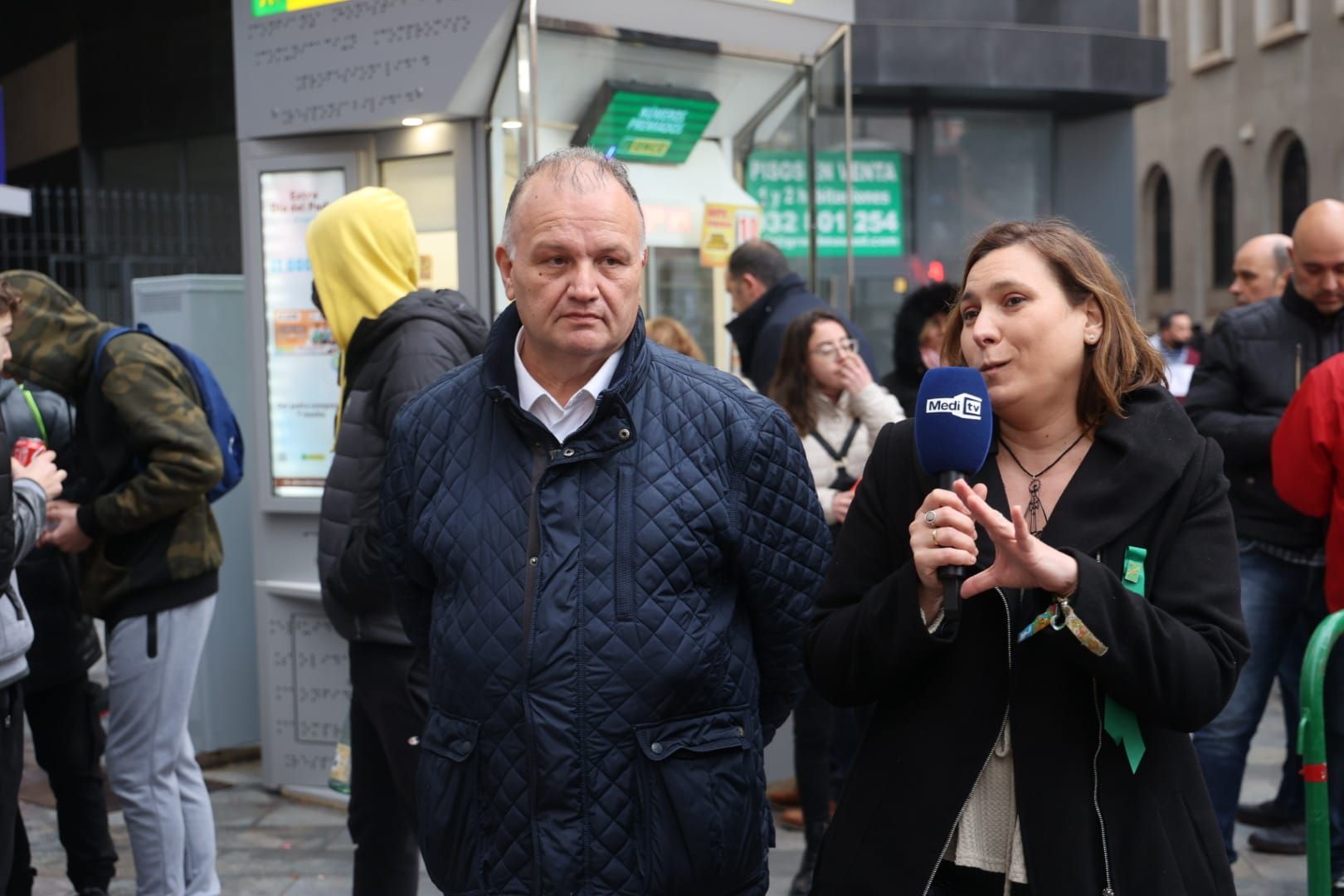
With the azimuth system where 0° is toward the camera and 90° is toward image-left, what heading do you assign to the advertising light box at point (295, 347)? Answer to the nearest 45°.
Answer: approximately 0°

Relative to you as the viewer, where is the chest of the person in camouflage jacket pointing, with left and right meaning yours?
facing to the left of the viewer

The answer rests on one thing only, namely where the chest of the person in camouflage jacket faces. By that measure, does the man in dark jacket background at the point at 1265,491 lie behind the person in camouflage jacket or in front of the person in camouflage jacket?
behind

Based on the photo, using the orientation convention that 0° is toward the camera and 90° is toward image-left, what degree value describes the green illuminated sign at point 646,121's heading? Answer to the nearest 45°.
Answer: approximately 315°

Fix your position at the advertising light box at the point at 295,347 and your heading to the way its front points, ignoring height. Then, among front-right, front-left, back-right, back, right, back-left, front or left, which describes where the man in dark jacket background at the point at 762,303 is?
left
